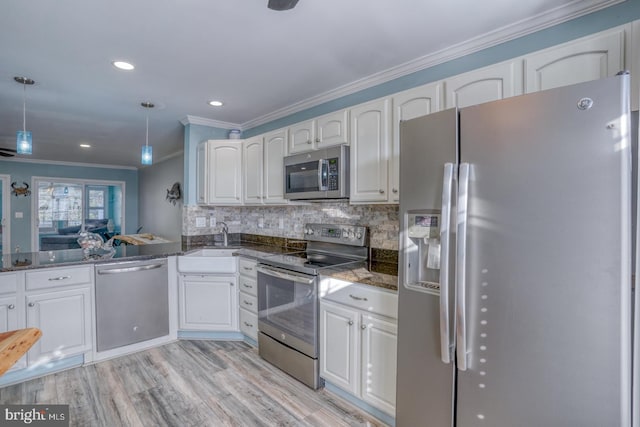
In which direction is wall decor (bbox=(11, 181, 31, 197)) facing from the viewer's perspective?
toward the camera

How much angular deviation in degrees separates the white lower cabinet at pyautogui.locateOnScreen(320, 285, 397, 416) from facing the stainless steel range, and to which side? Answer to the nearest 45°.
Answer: approximately 90° to its right

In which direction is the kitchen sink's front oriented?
toward the camera

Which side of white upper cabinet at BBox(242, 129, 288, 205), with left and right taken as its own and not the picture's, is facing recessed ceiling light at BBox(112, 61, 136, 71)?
front

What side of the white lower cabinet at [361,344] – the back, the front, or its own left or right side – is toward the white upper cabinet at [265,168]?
right

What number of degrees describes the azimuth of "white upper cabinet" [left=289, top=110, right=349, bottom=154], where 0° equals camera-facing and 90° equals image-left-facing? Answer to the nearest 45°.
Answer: approximately 45°

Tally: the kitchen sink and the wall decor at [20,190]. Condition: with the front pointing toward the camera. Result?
2

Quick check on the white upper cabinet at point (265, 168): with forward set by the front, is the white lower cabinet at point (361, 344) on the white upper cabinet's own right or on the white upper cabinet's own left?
on the white upper cabinet's own left

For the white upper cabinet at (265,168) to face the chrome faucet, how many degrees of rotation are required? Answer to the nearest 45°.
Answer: approximately 90° to its right

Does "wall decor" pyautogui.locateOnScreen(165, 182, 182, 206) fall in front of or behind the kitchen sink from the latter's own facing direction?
behind

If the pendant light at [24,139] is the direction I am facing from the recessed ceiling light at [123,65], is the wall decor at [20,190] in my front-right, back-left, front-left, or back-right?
front-right

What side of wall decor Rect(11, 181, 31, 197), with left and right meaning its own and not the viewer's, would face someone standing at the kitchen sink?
front
